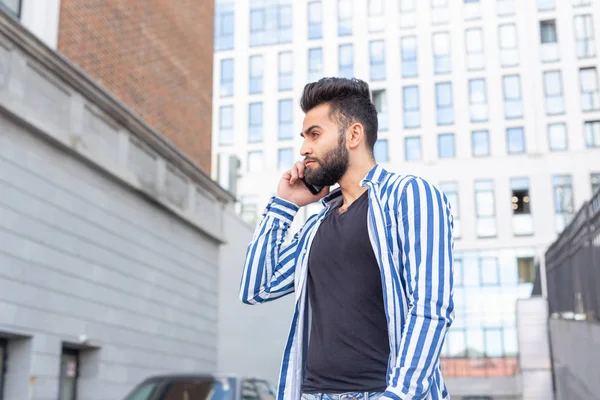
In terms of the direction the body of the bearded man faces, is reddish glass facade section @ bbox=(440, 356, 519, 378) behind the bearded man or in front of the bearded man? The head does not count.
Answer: behind

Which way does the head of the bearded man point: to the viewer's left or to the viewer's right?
to the viewer's left

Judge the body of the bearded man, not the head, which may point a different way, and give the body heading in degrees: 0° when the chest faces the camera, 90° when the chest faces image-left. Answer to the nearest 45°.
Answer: approximately 45°
